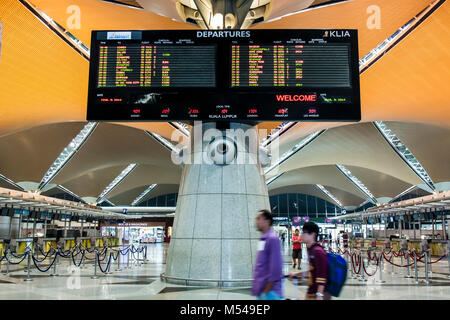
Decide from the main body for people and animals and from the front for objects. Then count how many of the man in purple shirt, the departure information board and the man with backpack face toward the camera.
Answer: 1

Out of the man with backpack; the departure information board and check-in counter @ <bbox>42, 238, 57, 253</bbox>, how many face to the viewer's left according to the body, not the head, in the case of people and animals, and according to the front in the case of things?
1

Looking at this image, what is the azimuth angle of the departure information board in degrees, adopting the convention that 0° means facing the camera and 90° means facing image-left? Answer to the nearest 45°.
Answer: approximately 0°

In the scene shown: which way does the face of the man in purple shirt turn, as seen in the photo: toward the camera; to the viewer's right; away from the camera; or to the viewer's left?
to the viewer's left

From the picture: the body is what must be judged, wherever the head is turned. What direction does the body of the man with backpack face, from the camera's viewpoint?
to the viewer's left

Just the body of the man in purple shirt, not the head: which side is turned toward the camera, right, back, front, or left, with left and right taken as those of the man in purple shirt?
left
